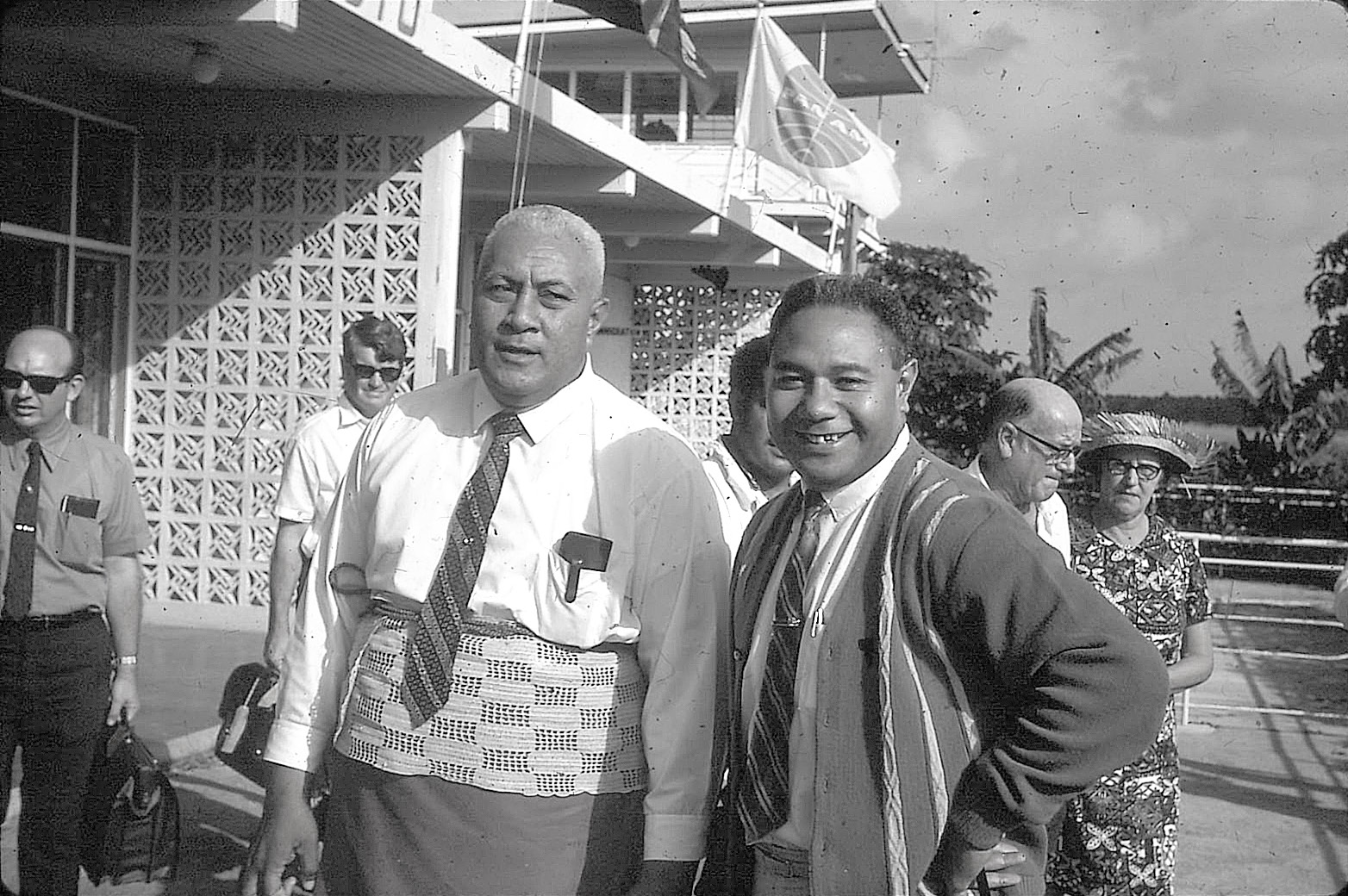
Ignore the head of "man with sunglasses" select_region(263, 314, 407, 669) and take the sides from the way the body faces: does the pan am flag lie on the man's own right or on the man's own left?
on the man's own left

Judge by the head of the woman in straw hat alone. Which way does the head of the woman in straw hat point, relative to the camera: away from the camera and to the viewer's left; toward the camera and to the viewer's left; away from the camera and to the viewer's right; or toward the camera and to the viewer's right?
toward the camera and to the viewer's left

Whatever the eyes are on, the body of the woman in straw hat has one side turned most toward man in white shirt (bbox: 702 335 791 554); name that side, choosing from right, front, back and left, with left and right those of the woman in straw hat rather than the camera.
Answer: right

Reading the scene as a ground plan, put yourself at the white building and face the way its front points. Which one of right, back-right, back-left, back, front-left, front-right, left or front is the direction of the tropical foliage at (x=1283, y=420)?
left

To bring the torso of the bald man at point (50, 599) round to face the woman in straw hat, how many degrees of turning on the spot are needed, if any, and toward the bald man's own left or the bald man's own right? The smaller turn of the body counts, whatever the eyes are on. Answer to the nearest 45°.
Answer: approximately 90° to the bald man's own left

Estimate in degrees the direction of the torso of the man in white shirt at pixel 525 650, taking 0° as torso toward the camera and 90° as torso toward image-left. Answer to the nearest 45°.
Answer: approximately 45°

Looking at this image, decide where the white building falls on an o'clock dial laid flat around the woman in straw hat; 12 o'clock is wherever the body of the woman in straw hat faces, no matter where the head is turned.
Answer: The white building is roughly at 4 o'clock from the woman in straw hat.

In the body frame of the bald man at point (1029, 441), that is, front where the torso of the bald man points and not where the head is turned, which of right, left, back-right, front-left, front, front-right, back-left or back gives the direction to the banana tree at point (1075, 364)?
back-left

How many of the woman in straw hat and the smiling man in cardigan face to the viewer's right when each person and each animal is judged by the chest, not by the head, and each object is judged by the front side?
0

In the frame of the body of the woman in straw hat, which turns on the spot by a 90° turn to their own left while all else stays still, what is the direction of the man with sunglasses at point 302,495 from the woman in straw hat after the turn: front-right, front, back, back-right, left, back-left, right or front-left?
back
